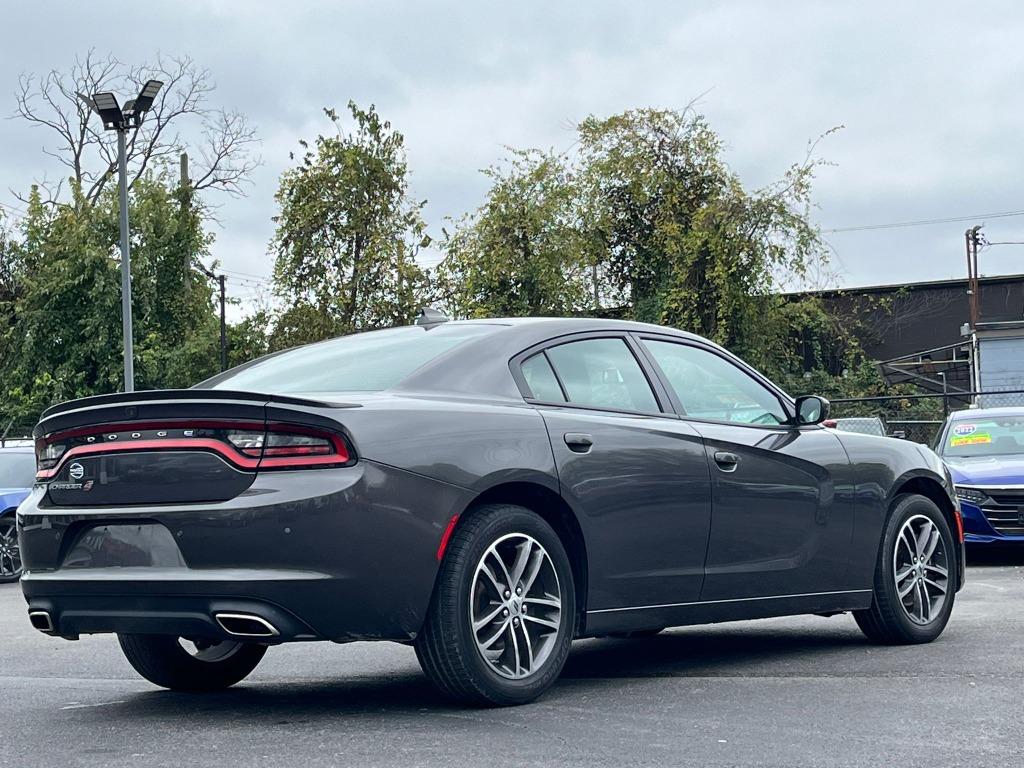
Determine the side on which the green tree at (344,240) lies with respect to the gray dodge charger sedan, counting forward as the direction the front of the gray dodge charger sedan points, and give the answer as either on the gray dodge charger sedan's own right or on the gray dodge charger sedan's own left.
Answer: on the gray dodge charger sedan's own left

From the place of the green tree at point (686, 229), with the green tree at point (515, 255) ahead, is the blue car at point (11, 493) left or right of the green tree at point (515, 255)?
left

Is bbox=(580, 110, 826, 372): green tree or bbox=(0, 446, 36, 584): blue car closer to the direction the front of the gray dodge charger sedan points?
the green tree

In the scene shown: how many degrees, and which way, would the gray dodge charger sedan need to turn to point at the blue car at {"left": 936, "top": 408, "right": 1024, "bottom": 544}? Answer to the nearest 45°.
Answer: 0° — it already faces it

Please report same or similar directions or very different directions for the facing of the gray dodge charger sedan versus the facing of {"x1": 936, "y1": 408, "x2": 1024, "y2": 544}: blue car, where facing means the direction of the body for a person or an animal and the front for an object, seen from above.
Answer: very different directions

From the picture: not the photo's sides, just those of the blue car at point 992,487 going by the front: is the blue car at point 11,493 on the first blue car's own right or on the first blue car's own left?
on the first blue car's own right

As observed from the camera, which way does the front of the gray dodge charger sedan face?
facing away from the viewer and to the right of the viewer

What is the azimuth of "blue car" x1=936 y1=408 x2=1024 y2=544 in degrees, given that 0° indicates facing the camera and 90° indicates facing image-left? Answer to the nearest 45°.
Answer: approximately 0°

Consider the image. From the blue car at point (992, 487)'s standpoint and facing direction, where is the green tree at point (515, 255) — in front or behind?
behind

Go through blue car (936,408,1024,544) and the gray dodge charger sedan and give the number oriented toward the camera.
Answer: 1

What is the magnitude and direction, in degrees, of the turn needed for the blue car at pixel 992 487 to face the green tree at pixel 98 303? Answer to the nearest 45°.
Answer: approximately 135° to its right
